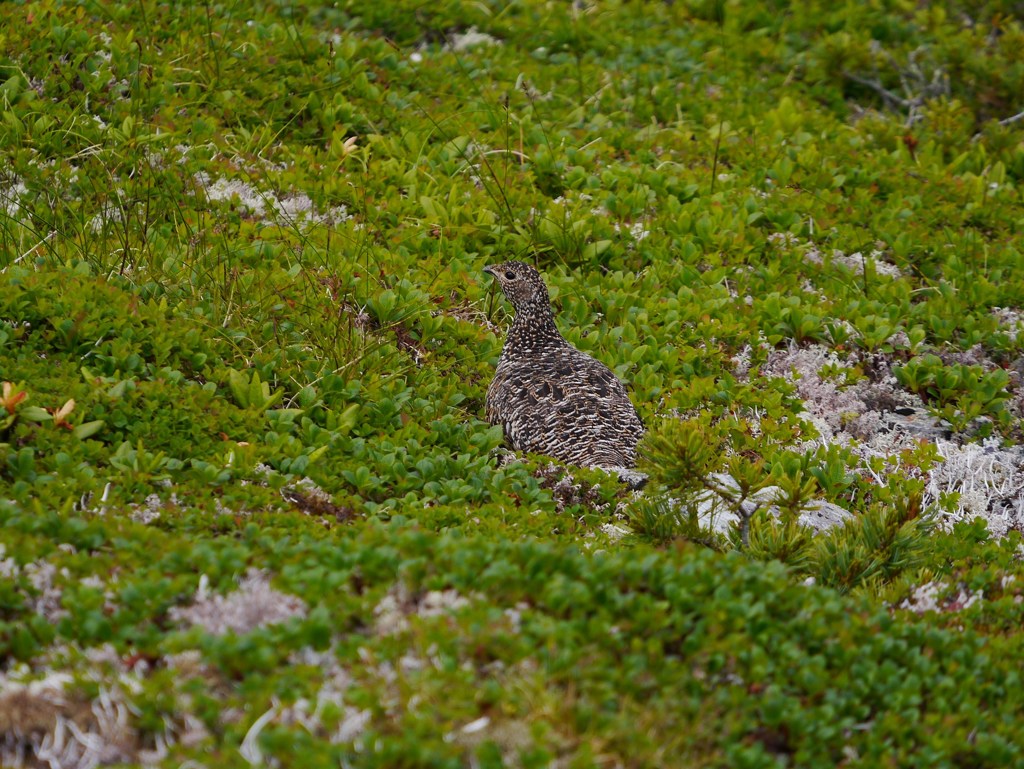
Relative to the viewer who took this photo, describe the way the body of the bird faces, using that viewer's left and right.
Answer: facing away from the viewer and to the left of the viewer
